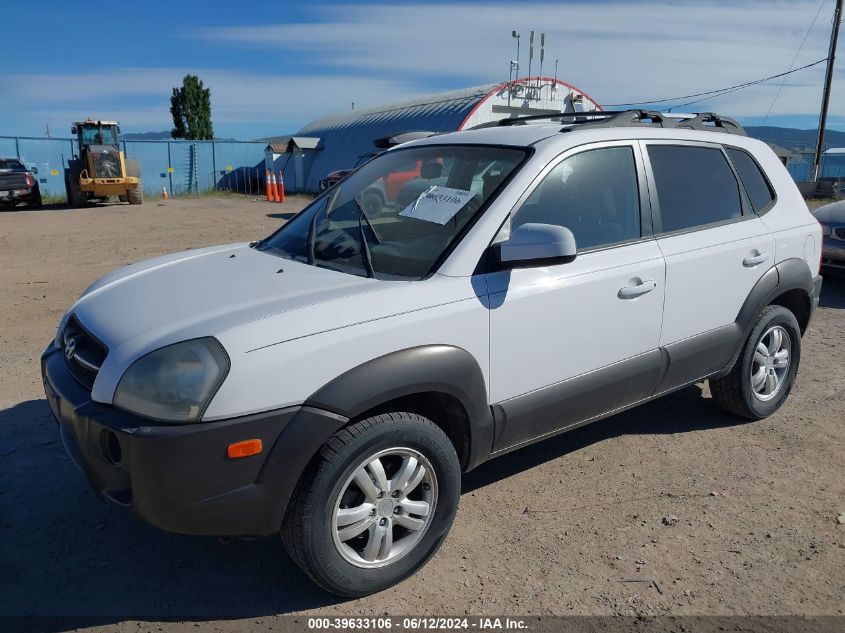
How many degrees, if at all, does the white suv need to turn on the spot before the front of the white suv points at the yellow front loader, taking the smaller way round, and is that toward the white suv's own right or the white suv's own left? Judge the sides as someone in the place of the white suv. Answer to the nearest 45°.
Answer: approximately 90° to the white suv's own right

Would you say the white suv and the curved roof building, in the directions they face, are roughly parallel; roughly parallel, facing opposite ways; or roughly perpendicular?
roughly perpendicular

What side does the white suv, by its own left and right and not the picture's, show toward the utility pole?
back

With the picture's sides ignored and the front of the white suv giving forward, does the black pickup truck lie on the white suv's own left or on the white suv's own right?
on the white suv's own right

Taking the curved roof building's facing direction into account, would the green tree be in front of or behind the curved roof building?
behind

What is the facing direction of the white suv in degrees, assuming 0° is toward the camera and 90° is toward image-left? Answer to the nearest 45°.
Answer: approximately 45°

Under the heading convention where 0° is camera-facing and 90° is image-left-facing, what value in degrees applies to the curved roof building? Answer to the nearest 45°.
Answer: approximately 315°
